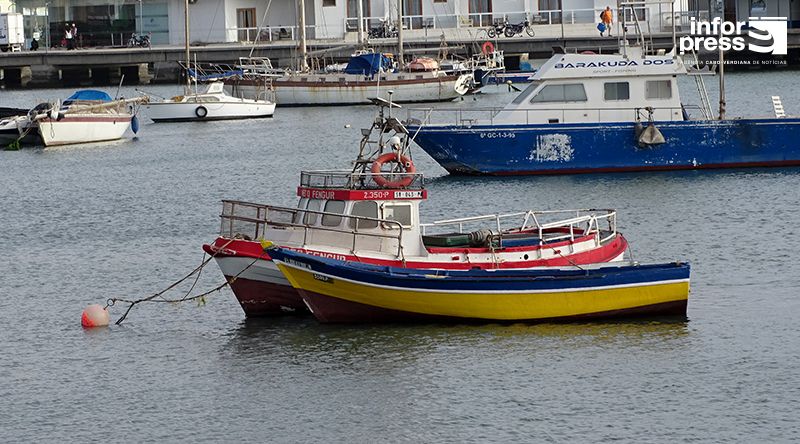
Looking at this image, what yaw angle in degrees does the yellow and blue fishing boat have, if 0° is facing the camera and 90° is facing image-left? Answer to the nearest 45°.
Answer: approximately 90°

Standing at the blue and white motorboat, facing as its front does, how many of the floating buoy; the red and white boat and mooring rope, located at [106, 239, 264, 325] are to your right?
0

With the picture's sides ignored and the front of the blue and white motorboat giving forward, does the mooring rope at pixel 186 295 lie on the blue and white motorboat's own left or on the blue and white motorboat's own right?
on the blue and white motorboat's own left

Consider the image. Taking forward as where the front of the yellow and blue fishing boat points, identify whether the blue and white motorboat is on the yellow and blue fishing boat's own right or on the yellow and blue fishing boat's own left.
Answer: on the yellow and blue fishing boat's own right

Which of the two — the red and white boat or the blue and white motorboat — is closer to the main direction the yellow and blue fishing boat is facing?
the red and white boat

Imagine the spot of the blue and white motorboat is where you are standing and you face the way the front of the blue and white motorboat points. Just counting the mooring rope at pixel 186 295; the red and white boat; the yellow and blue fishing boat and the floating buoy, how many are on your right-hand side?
0

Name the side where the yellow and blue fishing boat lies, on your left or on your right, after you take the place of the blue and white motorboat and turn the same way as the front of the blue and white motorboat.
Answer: on your left

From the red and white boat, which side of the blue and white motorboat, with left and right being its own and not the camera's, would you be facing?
left

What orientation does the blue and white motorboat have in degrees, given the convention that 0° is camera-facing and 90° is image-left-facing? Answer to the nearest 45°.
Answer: approximately 90°

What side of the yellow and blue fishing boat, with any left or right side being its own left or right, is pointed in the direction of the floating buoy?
front

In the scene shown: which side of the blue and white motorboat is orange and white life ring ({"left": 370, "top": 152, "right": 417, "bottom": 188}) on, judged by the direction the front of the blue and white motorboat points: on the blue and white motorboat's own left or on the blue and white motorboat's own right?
on the blue and white motorboat's own left

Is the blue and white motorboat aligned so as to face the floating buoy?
no

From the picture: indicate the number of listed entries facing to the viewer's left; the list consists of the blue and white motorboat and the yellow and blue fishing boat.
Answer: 2

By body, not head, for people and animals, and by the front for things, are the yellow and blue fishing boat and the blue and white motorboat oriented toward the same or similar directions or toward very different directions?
same or similar directions
